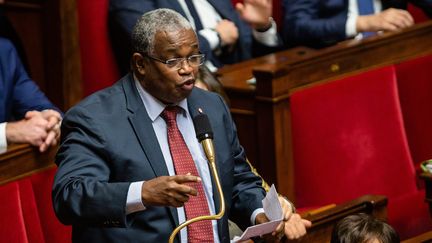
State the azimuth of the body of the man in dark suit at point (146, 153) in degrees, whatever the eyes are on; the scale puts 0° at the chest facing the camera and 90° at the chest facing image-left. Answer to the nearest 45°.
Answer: approximately 315°

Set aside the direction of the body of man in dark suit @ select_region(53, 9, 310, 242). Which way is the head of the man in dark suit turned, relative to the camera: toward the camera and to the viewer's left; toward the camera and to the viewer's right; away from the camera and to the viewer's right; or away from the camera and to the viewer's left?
toward the camera and to the viewer's right

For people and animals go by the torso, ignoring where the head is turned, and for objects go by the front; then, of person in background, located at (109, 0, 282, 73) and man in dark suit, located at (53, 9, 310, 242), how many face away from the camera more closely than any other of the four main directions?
0

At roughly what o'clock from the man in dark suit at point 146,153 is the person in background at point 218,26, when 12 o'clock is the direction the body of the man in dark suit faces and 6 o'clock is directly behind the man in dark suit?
The person in background is roughly at 8 o'clock from the man in dark suit.
